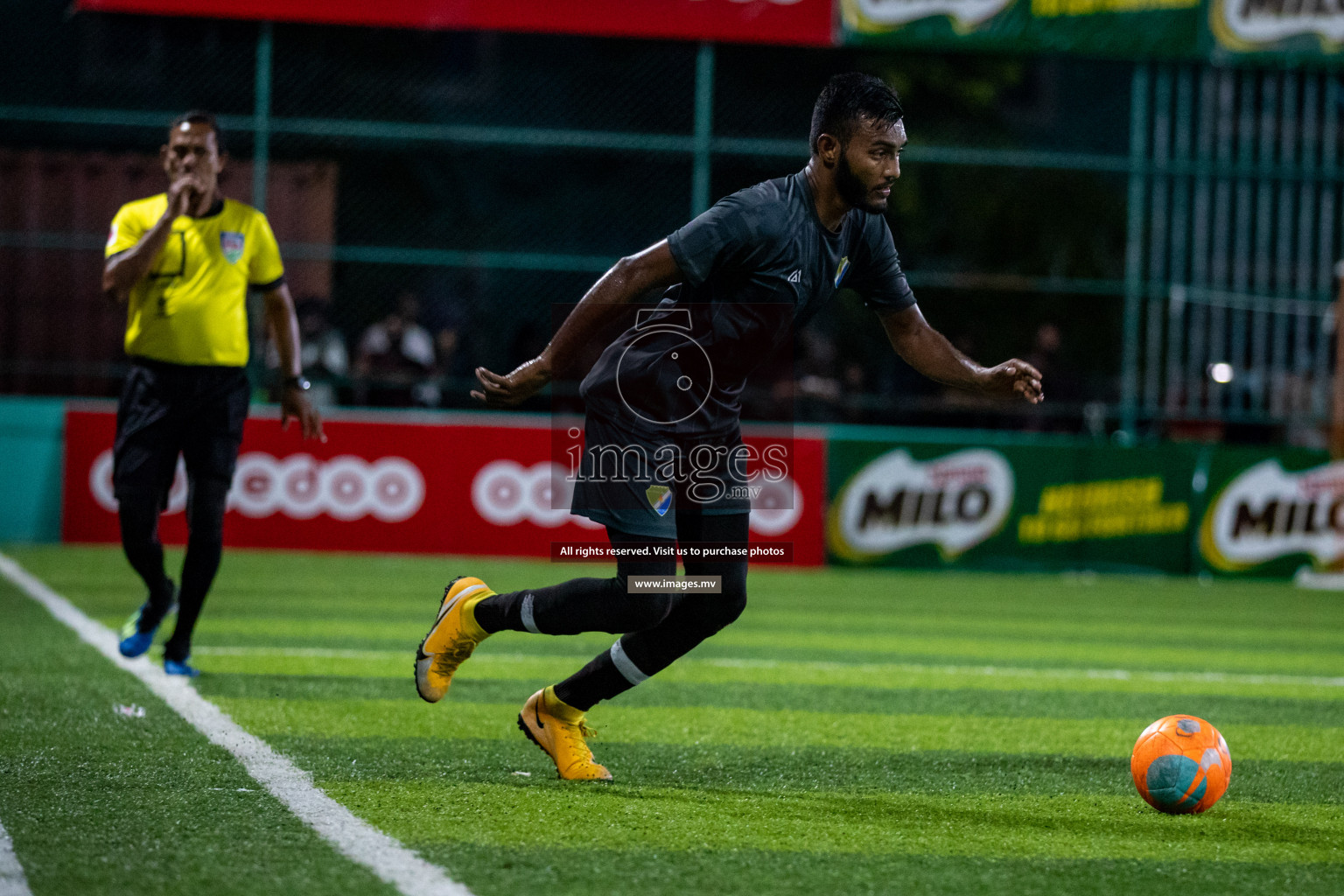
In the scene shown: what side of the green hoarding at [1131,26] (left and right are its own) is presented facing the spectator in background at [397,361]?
right

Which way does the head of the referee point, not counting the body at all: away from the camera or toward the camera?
toward the camera

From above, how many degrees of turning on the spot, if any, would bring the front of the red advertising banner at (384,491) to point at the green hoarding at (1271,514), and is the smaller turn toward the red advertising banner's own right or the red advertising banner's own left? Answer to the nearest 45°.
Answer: approximately 90° to the red advertising banner's own left

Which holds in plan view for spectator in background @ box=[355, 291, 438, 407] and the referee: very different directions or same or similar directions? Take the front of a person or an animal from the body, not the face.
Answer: same or similar directions

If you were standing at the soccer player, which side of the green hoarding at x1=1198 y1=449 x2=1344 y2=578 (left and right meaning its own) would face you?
front

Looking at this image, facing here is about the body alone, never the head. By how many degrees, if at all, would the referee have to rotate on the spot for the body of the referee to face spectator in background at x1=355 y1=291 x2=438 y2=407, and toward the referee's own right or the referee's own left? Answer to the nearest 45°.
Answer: approximately 180°

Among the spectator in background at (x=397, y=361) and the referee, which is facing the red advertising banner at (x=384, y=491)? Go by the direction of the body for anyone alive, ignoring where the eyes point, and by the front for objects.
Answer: the spectator in background

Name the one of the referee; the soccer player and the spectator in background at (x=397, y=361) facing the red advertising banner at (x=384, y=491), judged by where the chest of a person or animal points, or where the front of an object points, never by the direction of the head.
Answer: the spectator in background

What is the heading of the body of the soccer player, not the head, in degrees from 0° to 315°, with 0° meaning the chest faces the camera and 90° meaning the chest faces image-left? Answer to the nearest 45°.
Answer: approximately 315°

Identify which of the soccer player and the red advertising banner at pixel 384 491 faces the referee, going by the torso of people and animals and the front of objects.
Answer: the red advertising banner

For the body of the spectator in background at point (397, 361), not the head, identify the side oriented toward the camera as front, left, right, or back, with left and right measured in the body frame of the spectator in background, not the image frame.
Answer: front
